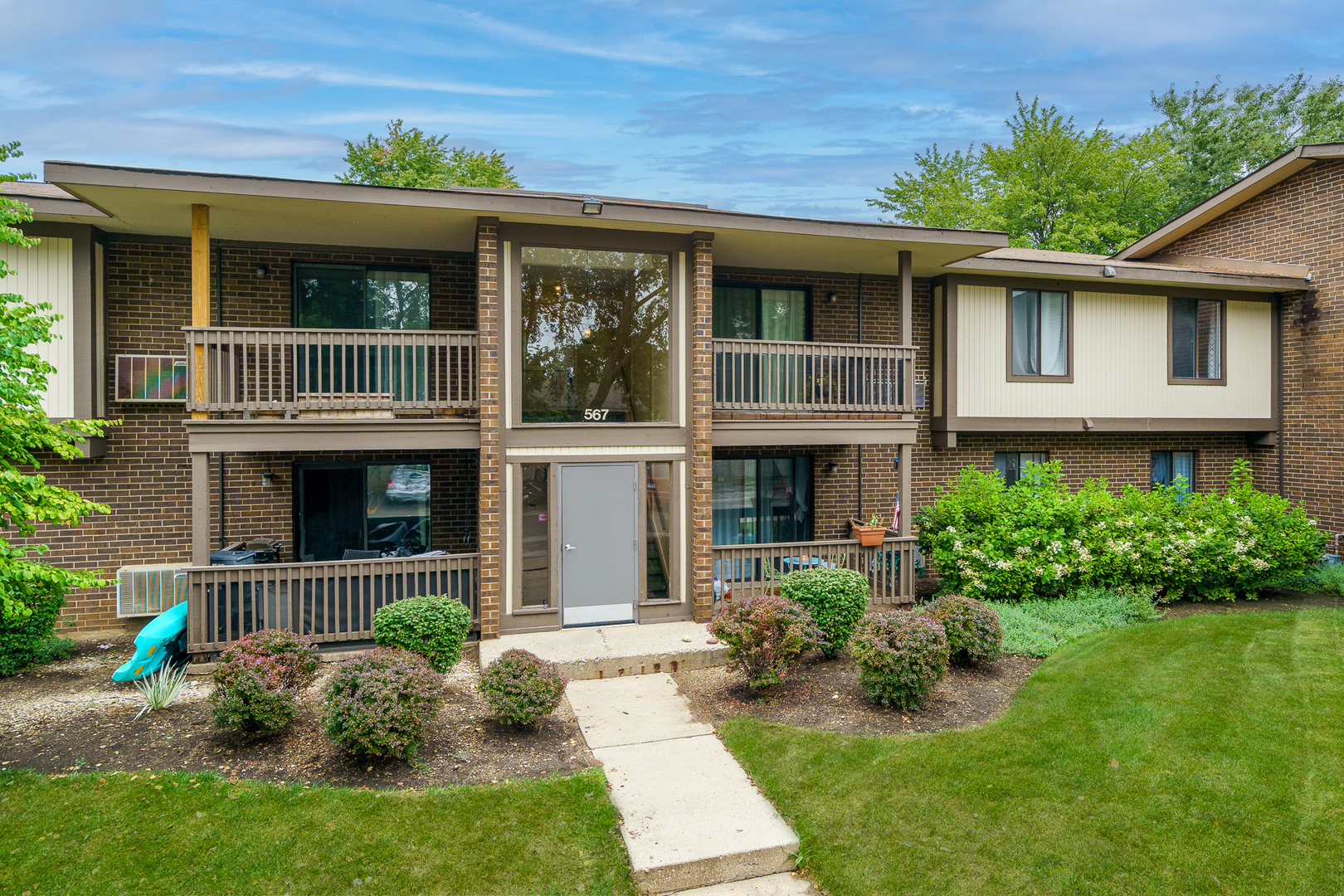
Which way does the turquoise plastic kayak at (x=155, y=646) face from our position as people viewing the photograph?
facing the viewer and to the left of the viewer

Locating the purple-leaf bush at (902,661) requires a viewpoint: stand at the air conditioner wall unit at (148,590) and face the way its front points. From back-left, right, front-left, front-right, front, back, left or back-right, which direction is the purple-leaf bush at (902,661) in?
front-left

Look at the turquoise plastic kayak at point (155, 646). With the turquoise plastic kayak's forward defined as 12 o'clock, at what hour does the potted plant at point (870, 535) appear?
The potted plant is roughly at 8 o'clock from the turquoise plastic kayak.

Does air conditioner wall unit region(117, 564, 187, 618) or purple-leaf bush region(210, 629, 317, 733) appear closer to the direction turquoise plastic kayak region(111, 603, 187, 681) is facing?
the purple-leaf bush

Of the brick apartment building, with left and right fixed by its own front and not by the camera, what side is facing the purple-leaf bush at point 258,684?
front

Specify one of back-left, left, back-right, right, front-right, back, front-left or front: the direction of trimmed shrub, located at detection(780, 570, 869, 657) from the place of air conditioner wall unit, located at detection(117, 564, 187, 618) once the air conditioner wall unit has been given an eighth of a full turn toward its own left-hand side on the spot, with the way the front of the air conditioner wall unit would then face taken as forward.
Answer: front

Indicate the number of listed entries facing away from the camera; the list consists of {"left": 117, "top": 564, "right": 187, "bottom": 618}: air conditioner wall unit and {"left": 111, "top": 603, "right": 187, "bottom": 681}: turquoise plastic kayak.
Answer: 0

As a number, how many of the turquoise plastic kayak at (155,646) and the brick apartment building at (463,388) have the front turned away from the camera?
0

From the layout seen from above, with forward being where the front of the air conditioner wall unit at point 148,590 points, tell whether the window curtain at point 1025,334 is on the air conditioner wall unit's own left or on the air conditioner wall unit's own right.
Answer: on the air conditioner wall unit's own left

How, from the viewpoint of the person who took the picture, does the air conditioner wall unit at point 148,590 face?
facing the viewer

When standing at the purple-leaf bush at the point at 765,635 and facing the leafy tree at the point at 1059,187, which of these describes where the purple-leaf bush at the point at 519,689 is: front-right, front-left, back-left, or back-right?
back-left

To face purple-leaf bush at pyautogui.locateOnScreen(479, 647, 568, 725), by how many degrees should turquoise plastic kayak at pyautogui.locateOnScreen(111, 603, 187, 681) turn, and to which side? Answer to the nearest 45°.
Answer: approximately 90° to its left

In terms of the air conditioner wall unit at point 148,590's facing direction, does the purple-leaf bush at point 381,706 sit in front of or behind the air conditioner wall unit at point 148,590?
in front

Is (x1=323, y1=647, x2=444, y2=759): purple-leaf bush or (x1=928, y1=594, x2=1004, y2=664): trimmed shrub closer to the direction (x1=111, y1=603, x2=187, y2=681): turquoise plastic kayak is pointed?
the purple-leaf bush

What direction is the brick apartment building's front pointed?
toward the camera

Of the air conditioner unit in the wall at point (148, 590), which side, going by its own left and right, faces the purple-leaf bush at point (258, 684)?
front
